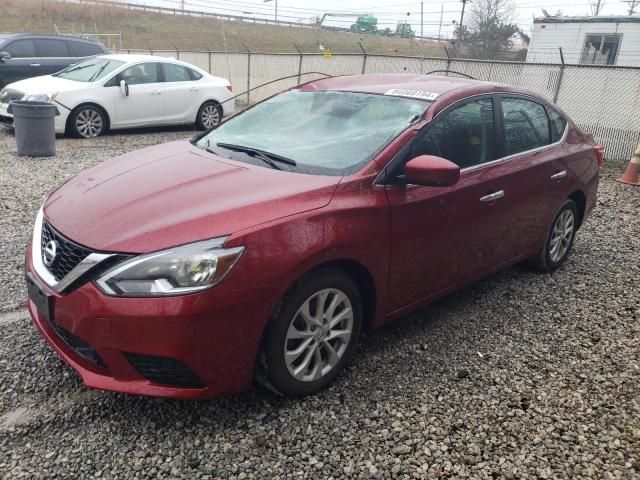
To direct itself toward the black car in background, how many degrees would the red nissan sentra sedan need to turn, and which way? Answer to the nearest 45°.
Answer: approximately 90° to its right

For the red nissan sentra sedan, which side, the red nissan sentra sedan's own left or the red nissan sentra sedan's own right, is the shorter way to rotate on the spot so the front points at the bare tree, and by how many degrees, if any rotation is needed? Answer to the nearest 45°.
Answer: approximately 135° to the red nissan sentra sedan's own right

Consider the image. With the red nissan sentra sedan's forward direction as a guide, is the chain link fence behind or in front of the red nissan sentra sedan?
behind

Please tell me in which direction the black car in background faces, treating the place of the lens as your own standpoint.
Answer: facing to the left of the viewer

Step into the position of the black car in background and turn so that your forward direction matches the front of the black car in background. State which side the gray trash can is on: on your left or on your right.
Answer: on your left

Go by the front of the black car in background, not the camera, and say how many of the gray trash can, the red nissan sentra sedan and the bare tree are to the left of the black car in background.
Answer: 2

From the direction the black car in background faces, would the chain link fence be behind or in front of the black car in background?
behind

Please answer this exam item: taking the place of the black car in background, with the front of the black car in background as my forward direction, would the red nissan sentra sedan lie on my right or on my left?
on my left

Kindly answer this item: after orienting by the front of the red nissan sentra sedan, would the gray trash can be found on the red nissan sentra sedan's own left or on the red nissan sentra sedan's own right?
on the red nissan sentra sedan's own right

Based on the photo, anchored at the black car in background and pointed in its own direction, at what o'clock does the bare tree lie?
The bare tree is roughly at 5 o'clock from the black car in background.

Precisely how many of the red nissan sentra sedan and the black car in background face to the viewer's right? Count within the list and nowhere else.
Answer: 0
